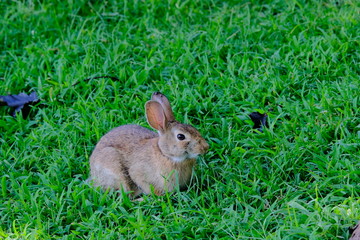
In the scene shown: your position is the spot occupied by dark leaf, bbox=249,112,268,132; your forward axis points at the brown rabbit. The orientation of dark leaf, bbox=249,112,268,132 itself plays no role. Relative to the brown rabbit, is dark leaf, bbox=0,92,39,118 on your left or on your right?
right

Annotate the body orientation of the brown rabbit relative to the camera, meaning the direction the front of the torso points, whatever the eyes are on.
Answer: to the viewer's right

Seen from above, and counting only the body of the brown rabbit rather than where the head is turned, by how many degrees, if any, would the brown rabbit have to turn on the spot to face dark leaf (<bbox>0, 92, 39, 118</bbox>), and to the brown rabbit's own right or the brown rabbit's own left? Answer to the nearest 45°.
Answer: approximately 135° to the brown rabbit's own left

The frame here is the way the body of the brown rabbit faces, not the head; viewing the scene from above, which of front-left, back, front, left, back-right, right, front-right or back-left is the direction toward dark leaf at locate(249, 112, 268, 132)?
front-left
